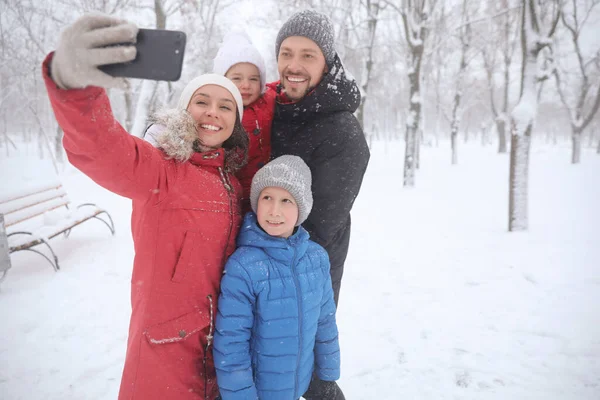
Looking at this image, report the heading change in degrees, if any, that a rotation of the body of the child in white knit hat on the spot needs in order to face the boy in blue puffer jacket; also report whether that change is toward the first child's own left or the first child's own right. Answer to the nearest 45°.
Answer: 0° — they already face them

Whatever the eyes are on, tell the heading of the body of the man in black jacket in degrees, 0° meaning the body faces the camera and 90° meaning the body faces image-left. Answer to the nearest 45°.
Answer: approximately 45°

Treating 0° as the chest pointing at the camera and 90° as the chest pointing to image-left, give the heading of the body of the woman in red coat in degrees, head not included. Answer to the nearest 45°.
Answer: approximately 315°

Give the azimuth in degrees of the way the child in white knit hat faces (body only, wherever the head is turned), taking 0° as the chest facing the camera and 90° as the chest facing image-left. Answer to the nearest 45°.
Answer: approximately 0°

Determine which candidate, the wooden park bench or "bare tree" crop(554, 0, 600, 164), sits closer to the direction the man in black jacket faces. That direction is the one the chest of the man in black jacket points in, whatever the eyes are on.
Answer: the wooden park bench

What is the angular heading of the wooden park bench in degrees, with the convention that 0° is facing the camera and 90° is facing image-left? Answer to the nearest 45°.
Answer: approximately 315°
